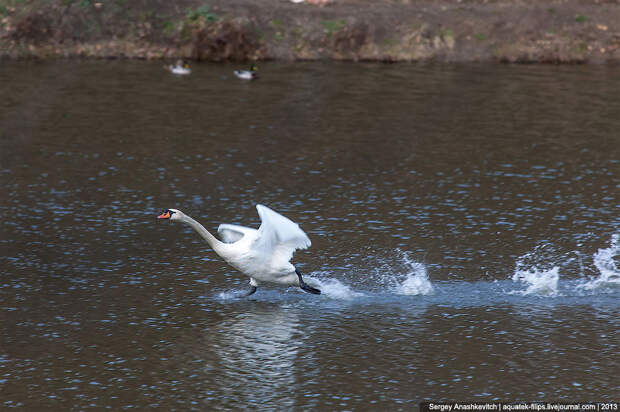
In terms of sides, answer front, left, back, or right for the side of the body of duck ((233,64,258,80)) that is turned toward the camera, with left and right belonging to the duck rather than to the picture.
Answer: right

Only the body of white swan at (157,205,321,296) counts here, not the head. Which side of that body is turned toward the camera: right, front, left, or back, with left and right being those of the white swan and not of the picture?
left

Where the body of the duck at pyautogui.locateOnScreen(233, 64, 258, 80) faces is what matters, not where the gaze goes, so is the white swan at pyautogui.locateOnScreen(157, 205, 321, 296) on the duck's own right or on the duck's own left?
on the duck's own right

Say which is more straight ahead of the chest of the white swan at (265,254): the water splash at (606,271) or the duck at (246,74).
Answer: the duck

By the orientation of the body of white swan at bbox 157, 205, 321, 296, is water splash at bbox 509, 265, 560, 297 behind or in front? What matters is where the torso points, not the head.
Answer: behind

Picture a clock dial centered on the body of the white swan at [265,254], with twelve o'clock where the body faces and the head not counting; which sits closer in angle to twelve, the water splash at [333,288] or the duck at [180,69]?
the duck

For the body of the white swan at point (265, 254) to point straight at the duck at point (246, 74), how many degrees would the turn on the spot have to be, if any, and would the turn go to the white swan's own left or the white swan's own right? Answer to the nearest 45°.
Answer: approximately 90° to the white swan's own right

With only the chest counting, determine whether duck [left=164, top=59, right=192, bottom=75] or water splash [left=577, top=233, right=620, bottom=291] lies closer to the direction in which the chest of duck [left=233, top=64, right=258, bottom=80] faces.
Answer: the water splash

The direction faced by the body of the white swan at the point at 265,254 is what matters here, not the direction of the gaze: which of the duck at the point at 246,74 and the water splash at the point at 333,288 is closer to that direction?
the duck
